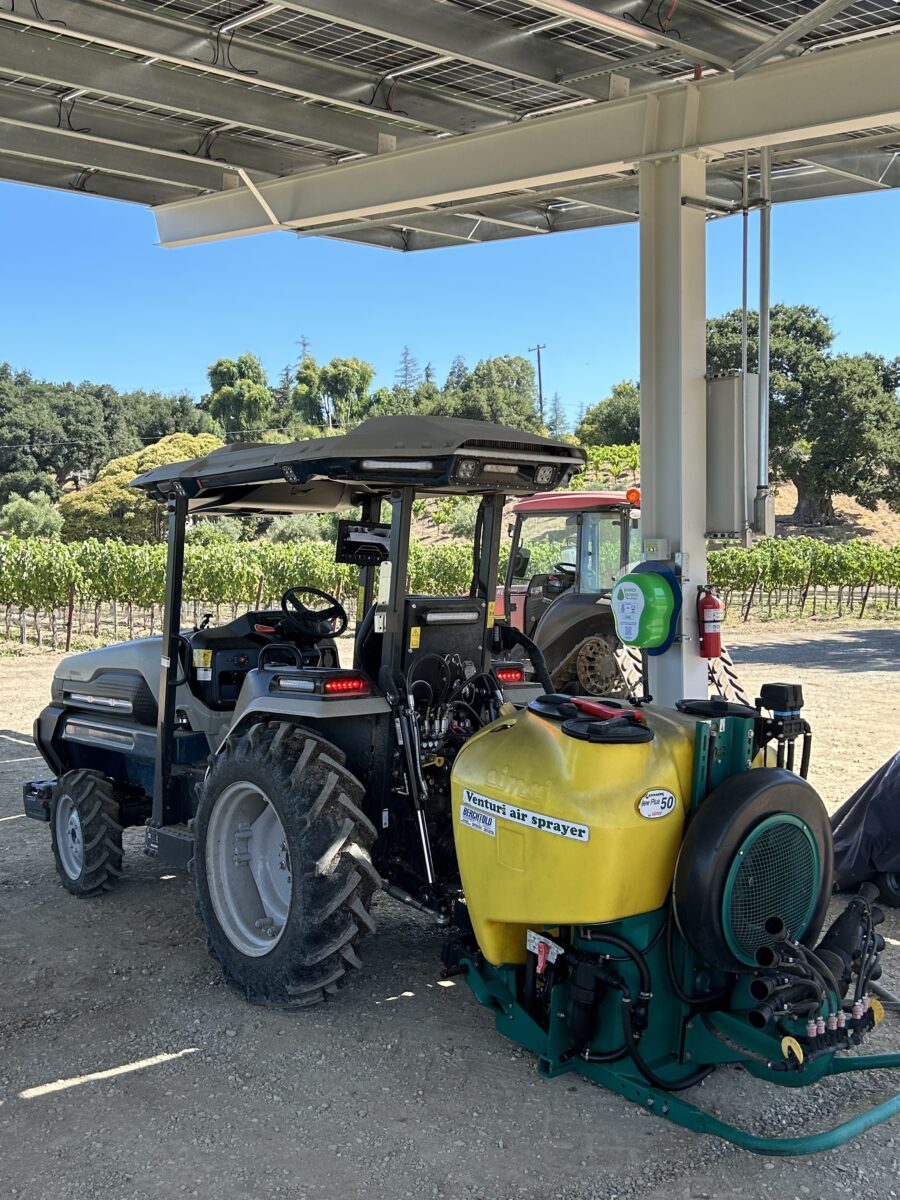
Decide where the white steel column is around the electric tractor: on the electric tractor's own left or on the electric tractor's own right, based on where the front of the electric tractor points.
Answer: on the electric tractor's own right

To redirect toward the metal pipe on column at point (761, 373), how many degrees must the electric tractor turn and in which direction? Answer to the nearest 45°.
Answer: approximately 90° to its right

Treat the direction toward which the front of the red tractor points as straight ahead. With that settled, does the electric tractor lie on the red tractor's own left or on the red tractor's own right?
on the red tractor's own left

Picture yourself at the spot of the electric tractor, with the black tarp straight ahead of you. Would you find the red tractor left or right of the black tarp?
left

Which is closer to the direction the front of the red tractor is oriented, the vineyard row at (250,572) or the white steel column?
the vineyard row

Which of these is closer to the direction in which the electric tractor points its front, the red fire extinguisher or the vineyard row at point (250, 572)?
the vineyard row

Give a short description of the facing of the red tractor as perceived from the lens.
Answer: facing away from the viewer and to the left of the viewer

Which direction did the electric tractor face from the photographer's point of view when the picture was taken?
facing away from the viewer and to the left of the viewer
